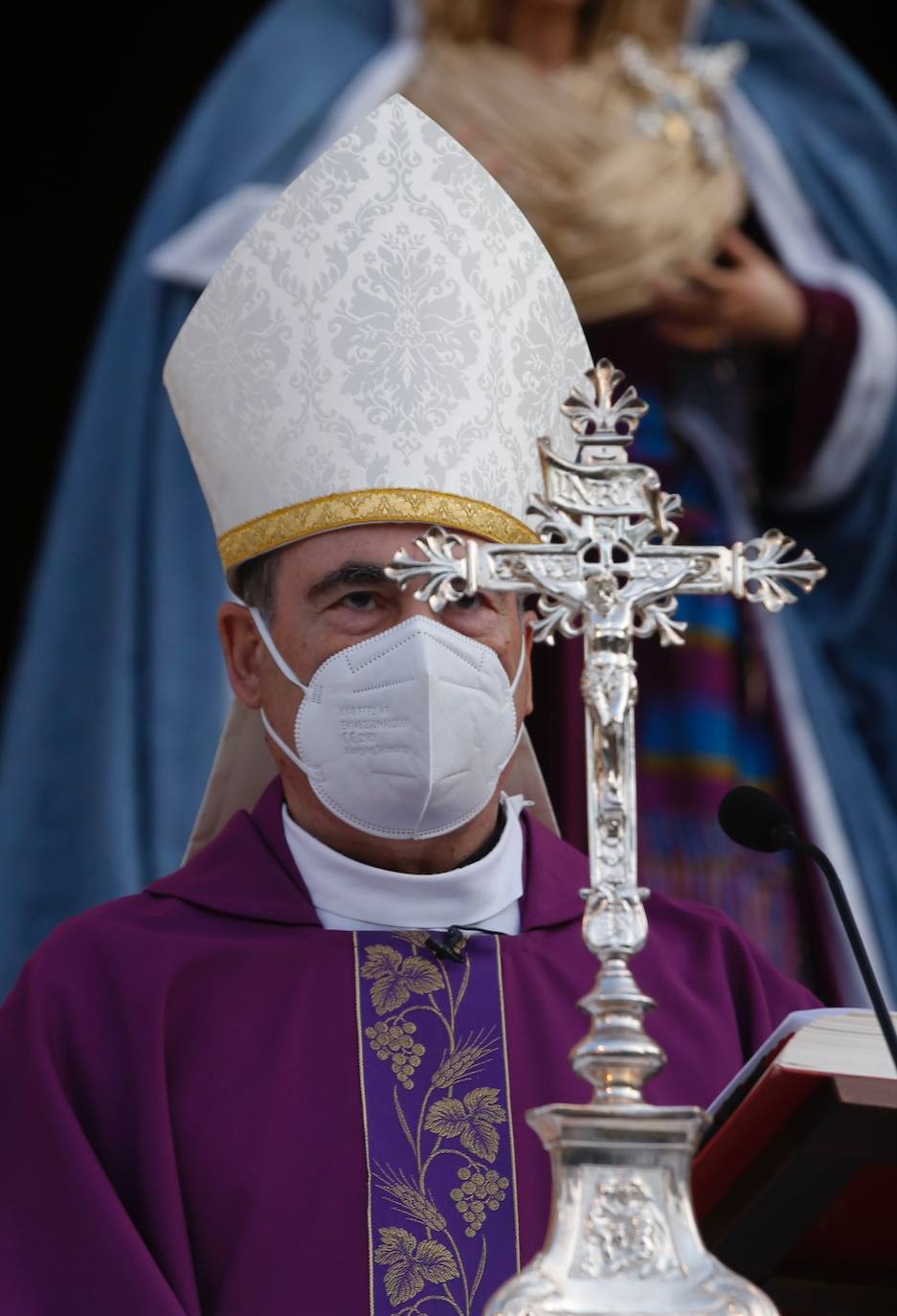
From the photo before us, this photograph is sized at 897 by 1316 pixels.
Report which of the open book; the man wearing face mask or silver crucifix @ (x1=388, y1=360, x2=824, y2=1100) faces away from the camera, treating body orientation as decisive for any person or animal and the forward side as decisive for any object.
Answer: the open book

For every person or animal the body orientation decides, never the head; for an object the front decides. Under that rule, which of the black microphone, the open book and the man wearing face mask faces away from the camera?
the open book

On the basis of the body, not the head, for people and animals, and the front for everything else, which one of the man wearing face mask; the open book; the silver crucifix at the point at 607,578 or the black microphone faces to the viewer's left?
the black microphone

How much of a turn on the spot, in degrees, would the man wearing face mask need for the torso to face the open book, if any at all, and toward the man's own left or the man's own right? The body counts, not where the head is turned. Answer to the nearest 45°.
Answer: approximately 45° to the man's own left

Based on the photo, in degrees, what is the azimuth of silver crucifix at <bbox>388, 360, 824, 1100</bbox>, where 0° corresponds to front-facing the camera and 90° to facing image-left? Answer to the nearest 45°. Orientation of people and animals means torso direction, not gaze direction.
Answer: approximately 0°

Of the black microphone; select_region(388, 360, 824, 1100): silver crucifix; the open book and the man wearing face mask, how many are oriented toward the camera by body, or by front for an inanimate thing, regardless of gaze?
2

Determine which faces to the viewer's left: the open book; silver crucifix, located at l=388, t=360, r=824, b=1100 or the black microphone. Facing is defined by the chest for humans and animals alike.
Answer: the black microphone

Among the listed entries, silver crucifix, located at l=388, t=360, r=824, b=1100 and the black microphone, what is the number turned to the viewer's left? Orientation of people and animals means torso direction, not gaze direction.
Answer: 1

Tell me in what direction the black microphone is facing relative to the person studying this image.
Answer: facing to the left of the viewer

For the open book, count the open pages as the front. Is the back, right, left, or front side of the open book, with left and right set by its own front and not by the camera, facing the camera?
back

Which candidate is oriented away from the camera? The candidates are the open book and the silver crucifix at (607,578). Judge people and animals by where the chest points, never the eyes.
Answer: the open book

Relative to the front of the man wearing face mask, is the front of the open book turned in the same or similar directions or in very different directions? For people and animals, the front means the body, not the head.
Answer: very different directions

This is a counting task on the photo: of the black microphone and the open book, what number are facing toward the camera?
0
